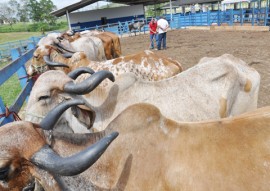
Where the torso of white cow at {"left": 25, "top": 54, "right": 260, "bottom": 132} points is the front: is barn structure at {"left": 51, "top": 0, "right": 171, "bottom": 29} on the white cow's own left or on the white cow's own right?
on the white cow's own right

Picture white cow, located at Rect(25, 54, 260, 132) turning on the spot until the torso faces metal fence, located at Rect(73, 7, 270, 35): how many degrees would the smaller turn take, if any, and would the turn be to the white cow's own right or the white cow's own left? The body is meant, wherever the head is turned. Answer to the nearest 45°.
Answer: approximately 90° to the white cow's own right

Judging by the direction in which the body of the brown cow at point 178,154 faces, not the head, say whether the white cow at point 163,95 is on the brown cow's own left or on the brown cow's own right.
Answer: on the brown cow's own right

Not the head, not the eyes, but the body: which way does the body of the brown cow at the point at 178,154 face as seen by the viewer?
to the viewer's left

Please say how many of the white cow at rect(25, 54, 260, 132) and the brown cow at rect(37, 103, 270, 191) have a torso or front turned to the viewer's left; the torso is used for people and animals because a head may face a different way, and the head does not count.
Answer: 2

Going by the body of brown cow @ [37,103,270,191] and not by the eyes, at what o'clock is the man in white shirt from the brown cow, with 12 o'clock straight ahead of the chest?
The man in white shirt is roughly at 3 o'clock from the brown cow.

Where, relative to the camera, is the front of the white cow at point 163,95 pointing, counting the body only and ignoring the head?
to the viewer's left

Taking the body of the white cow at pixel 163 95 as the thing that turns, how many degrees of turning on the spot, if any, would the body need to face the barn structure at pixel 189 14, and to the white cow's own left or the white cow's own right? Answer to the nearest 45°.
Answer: approximately 90° to the white cow's own right
